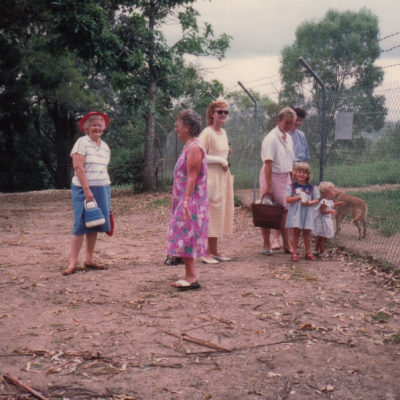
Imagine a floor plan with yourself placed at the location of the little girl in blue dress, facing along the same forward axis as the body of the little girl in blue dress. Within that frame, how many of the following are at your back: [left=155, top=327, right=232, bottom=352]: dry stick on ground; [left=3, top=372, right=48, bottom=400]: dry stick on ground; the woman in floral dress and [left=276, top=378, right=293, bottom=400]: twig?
0

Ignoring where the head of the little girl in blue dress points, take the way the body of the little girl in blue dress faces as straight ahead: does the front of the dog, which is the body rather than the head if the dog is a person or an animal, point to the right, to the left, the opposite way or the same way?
to the right

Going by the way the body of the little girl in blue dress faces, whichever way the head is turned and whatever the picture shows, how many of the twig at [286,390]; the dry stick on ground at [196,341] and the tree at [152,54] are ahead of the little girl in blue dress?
2

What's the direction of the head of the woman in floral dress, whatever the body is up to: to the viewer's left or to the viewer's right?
to the viewer's left

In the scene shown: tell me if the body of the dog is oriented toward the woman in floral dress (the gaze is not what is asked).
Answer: no

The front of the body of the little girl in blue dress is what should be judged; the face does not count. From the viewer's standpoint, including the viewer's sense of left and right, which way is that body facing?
facing the viewer

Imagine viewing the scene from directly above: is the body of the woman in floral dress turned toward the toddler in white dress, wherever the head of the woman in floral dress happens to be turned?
no

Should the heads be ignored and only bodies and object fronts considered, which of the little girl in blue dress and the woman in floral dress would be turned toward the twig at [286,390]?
the little girl in blue dress

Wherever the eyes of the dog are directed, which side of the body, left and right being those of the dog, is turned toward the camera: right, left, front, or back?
left

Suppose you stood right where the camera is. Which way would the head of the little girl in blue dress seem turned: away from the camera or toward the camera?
toward the camera
